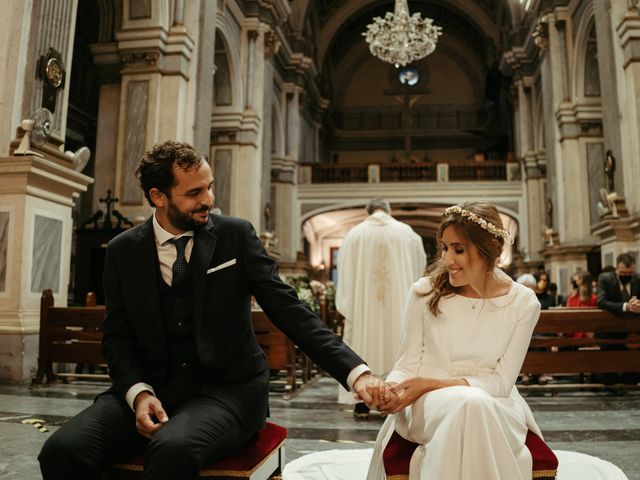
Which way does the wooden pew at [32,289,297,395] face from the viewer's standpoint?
toward the camera

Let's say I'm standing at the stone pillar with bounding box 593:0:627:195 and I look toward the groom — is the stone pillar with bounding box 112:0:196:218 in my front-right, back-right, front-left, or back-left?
front-right

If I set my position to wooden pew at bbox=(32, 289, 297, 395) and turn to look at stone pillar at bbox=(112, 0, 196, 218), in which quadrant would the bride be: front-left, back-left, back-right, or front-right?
back-right

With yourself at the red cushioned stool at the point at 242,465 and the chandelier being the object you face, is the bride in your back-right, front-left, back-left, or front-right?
front-right

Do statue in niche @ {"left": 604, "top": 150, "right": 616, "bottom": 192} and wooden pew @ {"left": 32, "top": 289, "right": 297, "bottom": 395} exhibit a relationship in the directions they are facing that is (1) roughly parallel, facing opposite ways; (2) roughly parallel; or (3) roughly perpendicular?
roughly perpendicular

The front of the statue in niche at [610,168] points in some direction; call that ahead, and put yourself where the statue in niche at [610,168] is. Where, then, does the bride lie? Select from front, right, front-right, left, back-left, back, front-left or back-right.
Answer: front-left

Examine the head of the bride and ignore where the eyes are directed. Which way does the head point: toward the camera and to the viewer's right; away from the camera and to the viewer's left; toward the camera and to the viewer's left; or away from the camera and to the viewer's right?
toward the camera and to the viewer's left

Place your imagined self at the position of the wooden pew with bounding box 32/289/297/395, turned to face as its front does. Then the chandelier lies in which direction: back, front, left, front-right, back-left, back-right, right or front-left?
back-left

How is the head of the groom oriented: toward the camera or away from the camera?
toward the camera

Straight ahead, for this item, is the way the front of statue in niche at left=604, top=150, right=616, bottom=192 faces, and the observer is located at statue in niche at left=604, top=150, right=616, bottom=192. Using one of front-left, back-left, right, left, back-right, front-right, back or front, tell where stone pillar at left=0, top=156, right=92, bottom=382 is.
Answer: front
